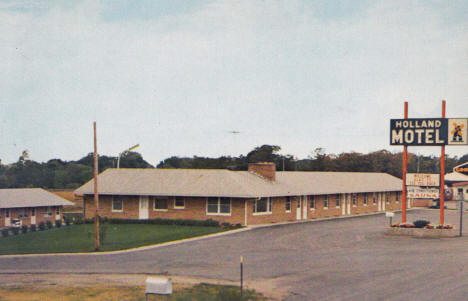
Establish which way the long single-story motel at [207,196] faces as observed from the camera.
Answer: facing the viewer and to the right of the viewer

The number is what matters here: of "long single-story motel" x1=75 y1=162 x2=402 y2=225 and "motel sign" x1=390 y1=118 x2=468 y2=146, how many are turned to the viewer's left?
0

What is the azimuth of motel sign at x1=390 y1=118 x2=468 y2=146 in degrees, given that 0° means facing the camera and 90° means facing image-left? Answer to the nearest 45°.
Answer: approximately 0°

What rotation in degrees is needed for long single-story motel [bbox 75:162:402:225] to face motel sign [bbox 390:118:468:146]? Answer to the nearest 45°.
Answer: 0° — it already faces it
